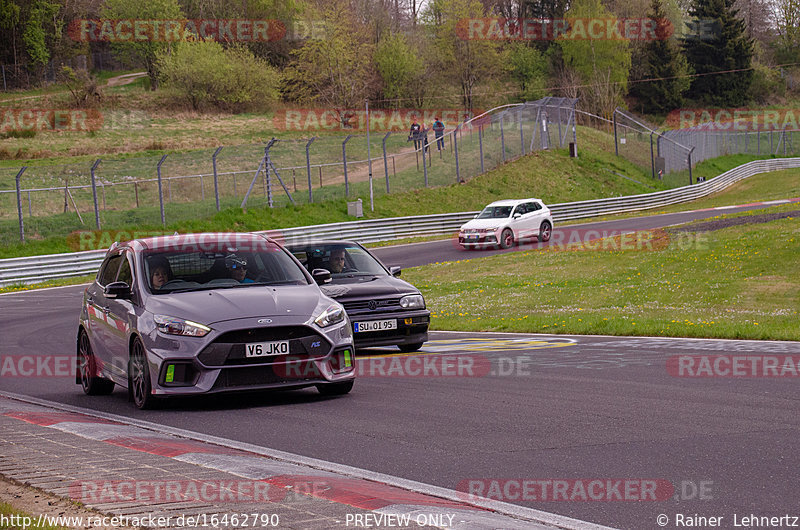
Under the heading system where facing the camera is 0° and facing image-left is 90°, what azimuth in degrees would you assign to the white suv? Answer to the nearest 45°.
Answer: approximately 45°

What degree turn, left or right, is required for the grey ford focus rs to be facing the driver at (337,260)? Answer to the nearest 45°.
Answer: approximately 135° to its left

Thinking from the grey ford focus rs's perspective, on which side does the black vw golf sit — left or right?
on its left

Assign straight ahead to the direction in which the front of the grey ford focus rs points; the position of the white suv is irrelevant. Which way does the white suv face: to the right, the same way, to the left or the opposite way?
to the right

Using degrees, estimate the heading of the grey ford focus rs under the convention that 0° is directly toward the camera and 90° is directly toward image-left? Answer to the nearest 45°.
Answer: approximately 315°

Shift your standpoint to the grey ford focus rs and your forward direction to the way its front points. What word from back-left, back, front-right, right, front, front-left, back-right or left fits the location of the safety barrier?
back-left

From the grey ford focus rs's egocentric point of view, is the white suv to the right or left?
on its left

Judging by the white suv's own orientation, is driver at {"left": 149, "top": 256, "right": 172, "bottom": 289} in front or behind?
in front
